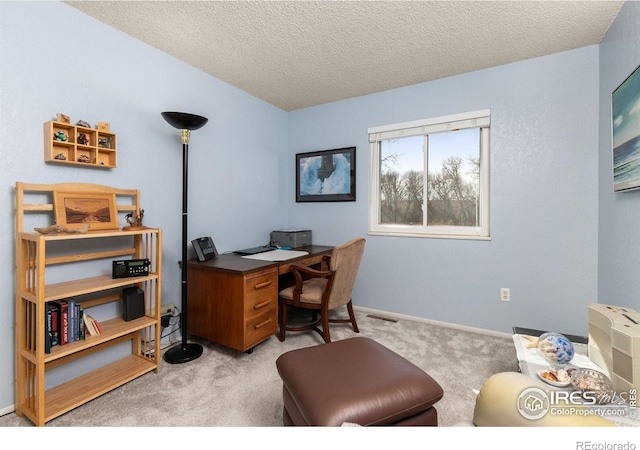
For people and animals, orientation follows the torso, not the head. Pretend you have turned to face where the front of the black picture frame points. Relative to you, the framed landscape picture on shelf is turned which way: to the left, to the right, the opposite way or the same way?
to the left

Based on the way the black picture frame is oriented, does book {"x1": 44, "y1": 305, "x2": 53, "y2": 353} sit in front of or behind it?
in front

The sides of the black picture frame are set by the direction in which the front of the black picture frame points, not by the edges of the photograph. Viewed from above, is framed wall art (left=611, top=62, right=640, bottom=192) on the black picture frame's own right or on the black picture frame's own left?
on the black picture frame's own left

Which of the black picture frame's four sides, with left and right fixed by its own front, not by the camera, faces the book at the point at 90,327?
front

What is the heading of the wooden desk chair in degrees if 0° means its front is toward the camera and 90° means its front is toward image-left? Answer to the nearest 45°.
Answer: approximately 135°

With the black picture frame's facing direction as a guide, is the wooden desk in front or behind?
in front

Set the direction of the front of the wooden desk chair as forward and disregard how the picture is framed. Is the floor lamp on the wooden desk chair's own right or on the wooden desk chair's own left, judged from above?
on the wooden desk chair's own left

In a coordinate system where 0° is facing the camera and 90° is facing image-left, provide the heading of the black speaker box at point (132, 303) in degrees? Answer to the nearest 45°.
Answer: approximately 315°

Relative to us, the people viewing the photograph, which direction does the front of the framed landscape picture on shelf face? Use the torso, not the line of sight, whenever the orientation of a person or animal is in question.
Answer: facing the viewer

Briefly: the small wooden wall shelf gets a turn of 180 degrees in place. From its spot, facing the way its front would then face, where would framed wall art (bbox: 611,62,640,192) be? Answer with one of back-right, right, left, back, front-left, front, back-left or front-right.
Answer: back

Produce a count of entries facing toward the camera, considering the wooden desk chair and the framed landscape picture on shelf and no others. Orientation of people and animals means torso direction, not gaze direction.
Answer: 1

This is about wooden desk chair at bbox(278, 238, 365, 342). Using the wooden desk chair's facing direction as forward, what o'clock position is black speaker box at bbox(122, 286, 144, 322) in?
The black speaker box is roughly at 10 o'clock from the wooden desk chair.

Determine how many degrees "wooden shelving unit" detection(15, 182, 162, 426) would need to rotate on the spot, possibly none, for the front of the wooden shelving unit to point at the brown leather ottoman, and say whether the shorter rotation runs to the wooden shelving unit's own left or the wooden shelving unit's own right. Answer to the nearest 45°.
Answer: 0° — it already faces it
